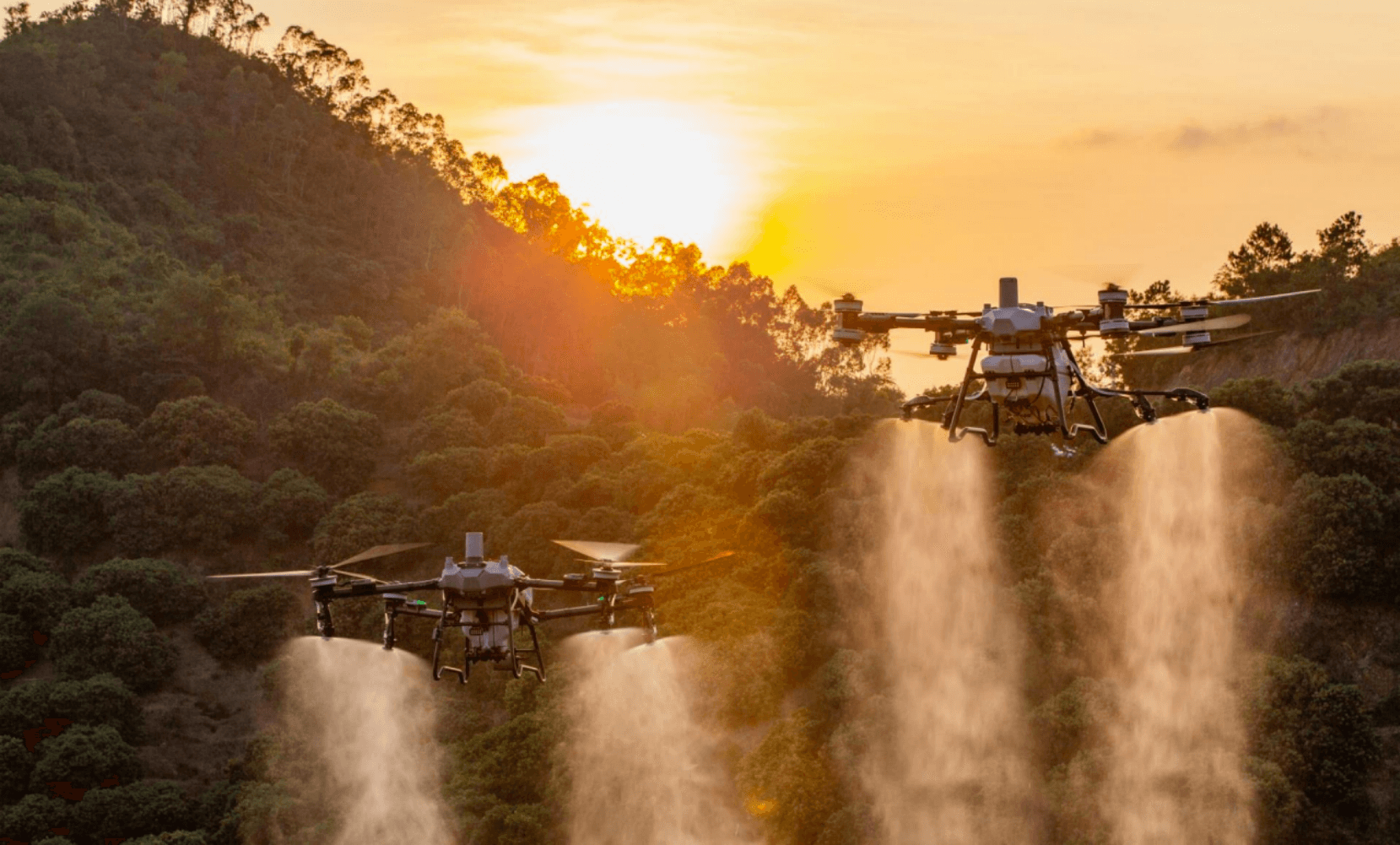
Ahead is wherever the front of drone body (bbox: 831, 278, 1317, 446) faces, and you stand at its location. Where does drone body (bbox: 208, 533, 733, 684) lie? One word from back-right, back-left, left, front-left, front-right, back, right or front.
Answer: right

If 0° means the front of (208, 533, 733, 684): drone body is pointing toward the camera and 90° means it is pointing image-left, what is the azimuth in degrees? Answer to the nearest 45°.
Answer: approximately 0°

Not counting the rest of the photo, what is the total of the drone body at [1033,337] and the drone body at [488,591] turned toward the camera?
2

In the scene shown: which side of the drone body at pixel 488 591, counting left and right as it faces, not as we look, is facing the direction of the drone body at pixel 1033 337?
left

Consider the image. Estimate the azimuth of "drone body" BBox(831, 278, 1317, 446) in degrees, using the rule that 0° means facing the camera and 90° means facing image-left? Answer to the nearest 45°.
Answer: approximately 0°
